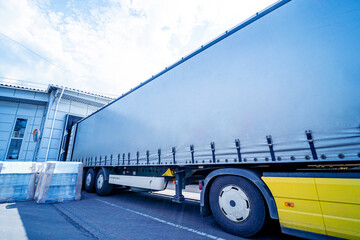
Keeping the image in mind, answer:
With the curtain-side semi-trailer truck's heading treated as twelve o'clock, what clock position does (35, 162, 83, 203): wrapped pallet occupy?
The wrapped pallet is roughly at 5 o'clock from the curtain-side semi-trailer truck.

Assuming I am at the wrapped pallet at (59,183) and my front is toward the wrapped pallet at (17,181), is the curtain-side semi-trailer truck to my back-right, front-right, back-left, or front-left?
back-left

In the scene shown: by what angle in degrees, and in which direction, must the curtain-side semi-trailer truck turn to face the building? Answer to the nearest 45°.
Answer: approximately 180°

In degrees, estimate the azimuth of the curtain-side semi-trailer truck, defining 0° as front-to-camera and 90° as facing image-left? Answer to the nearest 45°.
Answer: approximately 315°

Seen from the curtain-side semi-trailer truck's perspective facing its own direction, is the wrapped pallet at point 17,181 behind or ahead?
behind
